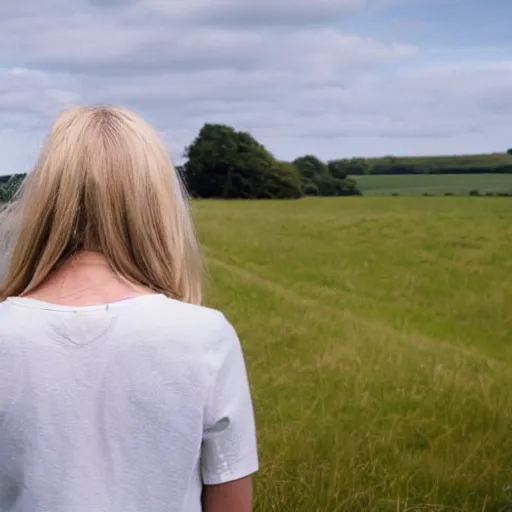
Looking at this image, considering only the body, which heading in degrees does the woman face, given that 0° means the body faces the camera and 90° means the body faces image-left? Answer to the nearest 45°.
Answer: approximately 180°

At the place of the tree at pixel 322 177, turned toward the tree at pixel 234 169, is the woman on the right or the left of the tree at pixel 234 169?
left

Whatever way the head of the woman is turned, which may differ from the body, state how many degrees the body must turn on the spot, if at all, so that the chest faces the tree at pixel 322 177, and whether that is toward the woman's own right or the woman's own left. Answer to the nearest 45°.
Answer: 0° — they already face it

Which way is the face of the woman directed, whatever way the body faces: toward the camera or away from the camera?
away from the camera

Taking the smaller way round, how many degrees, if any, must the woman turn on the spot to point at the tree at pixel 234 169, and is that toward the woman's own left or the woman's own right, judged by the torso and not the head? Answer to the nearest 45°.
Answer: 0° — they already face it
